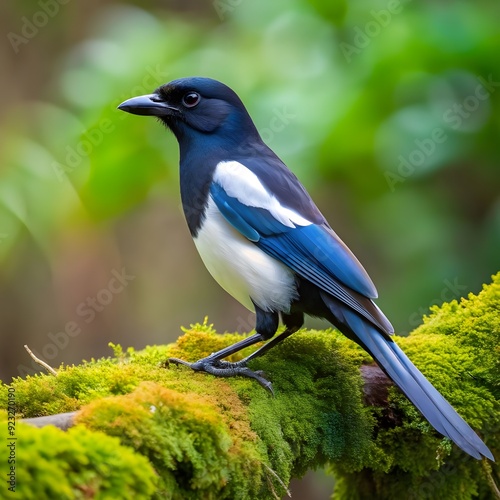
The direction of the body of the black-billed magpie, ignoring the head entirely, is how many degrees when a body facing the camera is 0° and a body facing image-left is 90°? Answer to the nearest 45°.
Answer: approximately 90°

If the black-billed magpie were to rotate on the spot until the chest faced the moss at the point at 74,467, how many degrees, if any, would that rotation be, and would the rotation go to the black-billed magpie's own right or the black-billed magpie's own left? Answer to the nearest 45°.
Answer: approximately 90° to the black-billed magpie's own left

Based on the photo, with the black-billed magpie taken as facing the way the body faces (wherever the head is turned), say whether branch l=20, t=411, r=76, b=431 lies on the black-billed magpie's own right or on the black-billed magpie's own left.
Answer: on the black-billed magpie's own left
